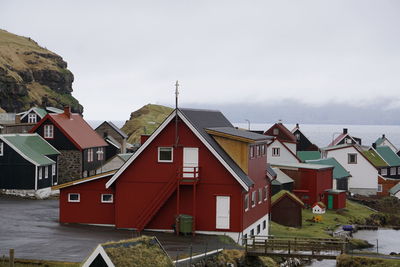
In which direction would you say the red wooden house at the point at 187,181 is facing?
toward the camera
